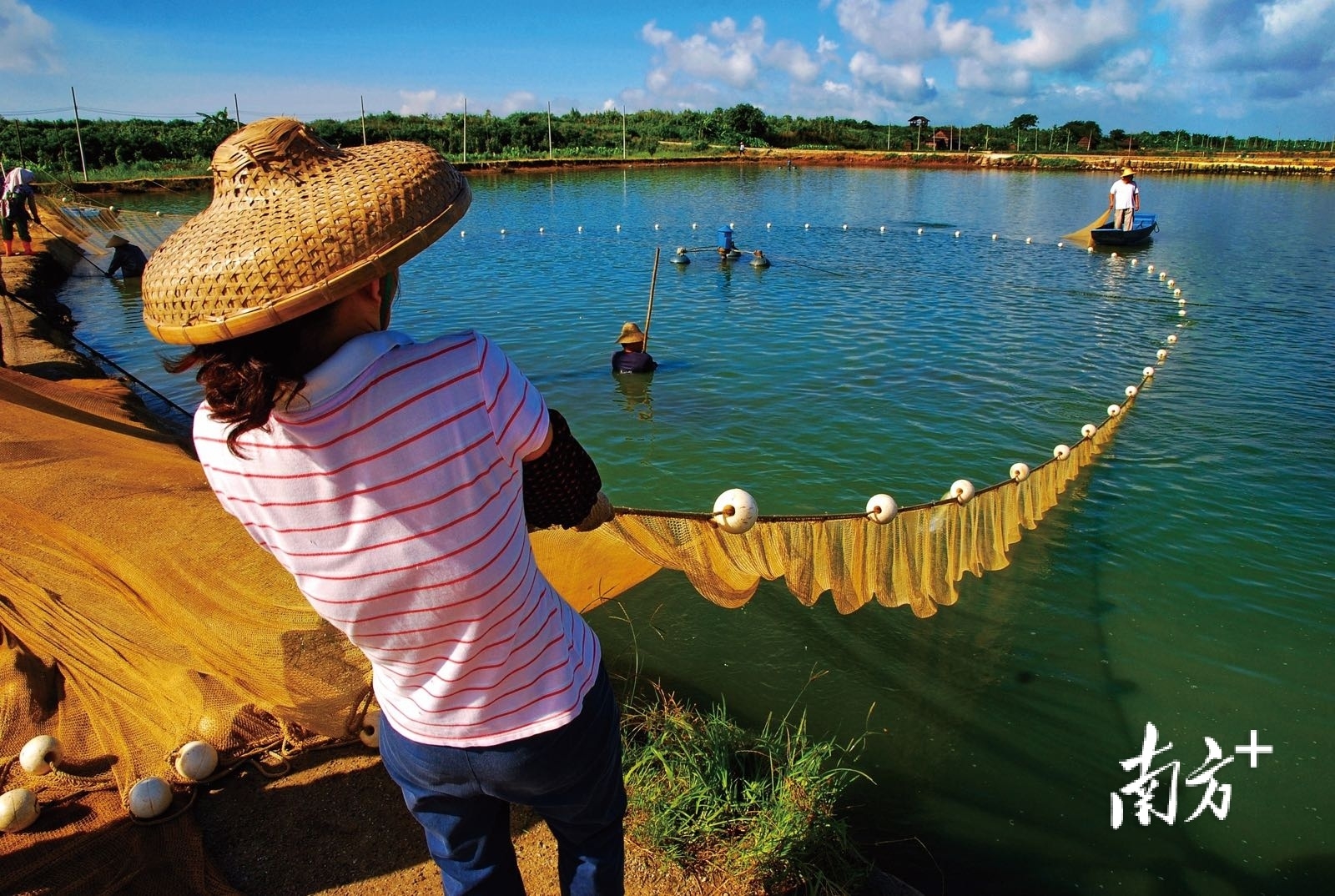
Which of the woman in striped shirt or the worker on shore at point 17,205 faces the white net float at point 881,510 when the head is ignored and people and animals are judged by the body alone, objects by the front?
the woman in striped shirt

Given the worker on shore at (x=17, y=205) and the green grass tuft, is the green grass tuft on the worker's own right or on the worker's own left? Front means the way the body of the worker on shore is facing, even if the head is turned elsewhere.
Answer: on the worker's own right

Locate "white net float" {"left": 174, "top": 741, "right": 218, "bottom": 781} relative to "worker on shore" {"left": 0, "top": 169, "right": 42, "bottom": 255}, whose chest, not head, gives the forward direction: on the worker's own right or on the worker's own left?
on the worker's own right

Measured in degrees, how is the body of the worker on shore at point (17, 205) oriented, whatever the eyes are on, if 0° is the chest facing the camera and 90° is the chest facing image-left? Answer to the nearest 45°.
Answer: approximately 225°

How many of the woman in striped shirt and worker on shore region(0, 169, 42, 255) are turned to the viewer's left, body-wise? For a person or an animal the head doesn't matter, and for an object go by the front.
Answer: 0

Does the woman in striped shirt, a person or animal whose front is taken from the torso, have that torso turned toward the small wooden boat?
yes

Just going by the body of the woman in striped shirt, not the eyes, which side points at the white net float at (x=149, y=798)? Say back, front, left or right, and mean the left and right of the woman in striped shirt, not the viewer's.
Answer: left

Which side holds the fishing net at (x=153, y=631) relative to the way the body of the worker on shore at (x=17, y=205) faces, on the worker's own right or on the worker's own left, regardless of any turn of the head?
on the worker's own right

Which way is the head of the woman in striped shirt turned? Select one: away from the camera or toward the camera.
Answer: away from the camera

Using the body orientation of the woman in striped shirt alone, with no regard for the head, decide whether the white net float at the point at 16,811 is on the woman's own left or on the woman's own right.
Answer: on the woman's own left

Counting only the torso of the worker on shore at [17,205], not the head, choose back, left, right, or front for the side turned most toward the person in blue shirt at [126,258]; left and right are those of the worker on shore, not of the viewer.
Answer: front

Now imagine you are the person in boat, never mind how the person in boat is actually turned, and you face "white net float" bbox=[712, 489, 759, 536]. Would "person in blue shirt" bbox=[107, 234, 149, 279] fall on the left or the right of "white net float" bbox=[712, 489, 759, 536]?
right

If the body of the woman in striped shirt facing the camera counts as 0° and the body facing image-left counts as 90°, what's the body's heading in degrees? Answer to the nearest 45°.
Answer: approximately 225°

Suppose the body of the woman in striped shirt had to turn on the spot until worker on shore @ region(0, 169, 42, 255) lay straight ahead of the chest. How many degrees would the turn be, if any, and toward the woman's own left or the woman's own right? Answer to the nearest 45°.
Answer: approximately 45° to the woman's own left
